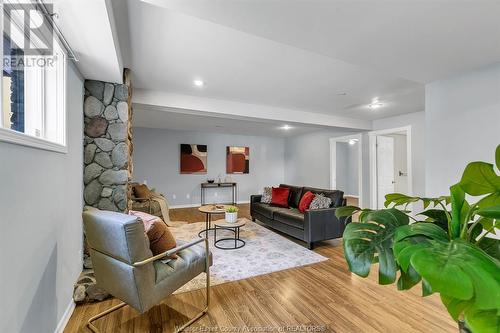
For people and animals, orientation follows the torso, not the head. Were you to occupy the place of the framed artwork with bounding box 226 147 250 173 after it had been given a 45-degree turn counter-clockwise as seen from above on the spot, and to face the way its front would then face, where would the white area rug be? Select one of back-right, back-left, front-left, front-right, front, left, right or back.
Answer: front-right

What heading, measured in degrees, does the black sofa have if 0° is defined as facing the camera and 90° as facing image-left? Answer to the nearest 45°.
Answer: approximately 45°

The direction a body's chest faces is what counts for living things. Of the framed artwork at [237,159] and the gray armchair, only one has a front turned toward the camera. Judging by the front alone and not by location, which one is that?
the framed artwork

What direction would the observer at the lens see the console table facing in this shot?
facing the viewer

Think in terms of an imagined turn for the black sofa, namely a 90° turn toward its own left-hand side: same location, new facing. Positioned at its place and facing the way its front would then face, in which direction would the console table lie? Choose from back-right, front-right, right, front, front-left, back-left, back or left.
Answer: back

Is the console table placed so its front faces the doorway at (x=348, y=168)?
no

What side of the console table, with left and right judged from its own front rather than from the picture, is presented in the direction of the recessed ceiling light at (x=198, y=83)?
front

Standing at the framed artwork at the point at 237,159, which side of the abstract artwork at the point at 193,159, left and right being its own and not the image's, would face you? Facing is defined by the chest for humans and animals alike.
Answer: left

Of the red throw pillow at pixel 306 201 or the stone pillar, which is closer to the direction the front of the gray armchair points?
the red throw pillow

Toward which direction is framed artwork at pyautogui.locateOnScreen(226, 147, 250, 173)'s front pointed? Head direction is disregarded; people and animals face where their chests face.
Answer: toward the camera

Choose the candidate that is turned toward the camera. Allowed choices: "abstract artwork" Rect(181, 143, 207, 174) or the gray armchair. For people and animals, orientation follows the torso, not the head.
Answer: the abstract artwork

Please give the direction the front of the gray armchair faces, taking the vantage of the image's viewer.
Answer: facing away from the viewer and to the right of the viewer

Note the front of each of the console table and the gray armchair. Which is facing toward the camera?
the console table

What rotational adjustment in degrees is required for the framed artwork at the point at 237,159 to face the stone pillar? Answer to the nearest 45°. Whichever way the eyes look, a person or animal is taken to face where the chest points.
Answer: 0° — it already faces it

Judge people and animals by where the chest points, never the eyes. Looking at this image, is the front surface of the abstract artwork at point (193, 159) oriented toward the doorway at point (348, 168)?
no
